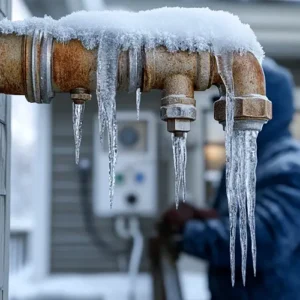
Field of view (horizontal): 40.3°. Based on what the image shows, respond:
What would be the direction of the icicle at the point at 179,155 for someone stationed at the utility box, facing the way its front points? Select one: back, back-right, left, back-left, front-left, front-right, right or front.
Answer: front

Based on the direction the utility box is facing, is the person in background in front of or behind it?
in front

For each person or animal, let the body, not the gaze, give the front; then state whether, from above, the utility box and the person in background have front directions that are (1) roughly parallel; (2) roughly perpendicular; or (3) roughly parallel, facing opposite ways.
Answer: roughly perpendicular

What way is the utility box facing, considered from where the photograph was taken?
facing the viewer

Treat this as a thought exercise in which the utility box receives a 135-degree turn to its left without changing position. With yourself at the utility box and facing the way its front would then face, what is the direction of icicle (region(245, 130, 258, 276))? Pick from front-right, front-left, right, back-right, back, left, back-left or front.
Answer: back-right

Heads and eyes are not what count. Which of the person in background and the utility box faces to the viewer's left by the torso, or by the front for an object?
the person in background

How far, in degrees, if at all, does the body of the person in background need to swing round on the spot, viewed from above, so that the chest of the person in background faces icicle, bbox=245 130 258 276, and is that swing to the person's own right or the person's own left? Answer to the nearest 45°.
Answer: approximately 90° to the person's own left

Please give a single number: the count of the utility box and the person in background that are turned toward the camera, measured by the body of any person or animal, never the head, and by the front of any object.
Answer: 1

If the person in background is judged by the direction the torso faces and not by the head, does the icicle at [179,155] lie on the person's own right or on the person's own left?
on the person's own left

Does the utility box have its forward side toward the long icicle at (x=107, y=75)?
yes

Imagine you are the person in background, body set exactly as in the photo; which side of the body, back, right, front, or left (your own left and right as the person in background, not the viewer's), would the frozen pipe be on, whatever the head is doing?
left

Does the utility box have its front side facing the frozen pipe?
yes

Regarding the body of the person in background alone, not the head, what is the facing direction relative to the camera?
to the viewer's left
